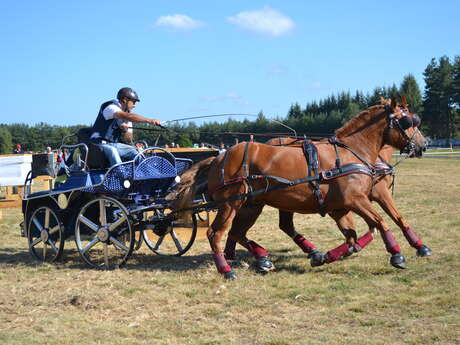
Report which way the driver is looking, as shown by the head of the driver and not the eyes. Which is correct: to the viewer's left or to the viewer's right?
to the viewer's right

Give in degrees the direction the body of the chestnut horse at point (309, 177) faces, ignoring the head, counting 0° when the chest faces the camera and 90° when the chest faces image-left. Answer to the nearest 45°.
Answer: approximately 270°

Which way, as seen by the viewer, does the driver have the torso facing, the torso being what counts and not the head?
to the viewer's right

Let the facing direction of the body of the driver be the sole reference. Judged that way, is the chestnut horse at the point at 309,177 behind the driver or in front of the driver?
in front

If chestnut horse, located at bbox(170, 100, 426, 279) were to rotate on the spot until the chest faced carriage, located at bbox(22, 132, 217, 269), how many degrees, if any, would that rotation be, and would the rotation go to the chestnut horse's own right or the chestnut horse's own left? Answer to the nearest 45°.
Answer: approximately 180°

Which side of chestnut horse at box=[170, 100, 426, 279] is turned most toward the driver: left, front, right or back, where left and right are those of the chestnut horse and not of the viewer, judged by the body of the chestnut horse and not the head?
back

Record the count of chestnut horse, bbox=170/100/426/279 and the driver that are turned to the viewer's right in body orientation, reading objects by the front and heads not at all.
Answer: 2
